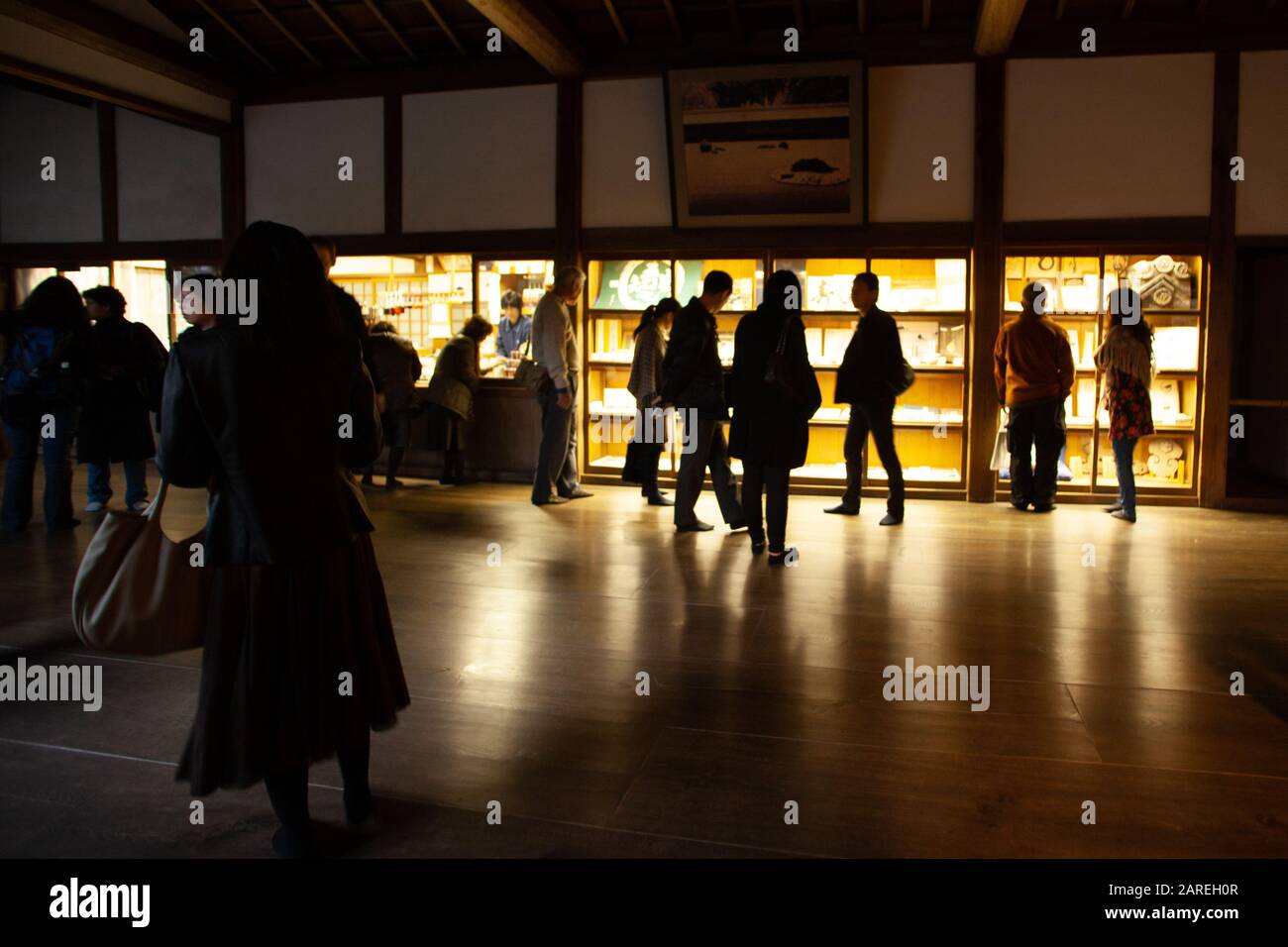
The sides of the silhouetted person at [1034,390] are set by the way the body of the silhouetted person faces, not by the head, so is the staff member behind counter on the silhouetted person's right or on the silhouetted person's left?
on the silhouetted person's left

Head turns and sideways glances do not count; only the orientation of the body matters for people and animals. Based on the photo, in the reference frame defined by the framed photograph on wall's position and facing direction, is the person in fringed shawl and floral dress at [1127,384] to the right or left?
on its left

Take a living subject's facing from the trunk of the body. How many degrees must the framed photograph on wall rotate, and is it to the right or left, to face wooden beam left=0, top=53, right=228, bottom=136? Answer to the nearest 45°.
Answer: approximately 90° to its right

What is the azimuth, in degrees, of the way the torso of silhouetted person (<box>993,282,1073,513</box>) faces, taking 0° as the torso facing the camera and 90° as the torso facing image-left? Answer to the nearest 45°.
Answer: approximately 180°

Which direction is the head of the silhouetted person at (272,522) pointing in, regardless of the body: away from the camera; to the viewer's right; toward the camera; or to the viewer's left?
away from the camera

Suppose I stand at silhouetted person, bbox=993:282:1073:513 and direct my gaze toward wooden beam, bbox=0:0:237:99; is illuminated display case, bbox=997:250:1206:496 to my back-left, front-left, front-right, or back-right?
back-right

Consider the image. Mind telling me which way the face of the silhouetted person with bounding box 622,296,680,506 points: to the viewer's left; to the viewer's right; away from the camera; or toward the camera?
to the viewer's right

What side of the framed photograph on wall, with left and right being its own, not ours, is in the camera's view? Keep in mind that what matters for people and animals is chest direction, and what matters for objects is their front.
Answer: front

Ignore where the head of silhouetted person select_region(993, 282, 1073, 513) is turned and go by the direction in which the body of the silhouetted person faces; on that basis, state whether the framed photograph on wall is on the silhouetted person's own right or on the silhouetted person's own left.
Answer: on the silhouetted person's own left

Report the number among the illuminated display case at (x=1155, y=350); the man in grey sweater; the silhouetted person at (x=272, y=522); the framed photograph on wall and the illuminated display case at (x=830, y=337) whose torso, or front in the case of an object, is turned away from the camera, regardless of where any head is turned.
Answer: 1

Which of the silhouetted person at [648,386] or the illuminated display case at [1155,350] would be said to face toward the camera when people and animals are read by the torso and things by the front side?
the illuminated display case

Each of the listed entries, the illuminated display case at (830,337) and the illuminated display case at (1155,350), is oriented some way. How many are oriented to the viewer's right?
0
